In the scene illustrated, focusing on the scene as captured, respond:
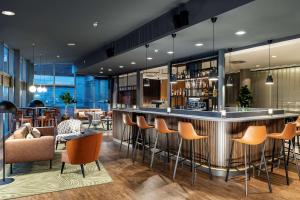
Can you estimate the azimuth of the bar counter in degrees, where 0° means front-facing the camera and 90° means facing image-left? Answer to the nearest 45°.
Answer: approximately 45°

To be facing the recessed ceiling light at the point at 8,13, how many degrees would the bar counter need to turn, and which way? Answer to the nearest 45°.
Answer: approximately 45° to its right

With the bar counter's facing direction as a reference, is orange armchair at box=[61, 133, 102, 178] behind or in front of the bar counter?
in front

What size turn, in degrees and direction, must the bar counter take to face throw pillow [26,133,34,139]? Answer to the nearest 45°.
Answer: approximately 45° to its right
